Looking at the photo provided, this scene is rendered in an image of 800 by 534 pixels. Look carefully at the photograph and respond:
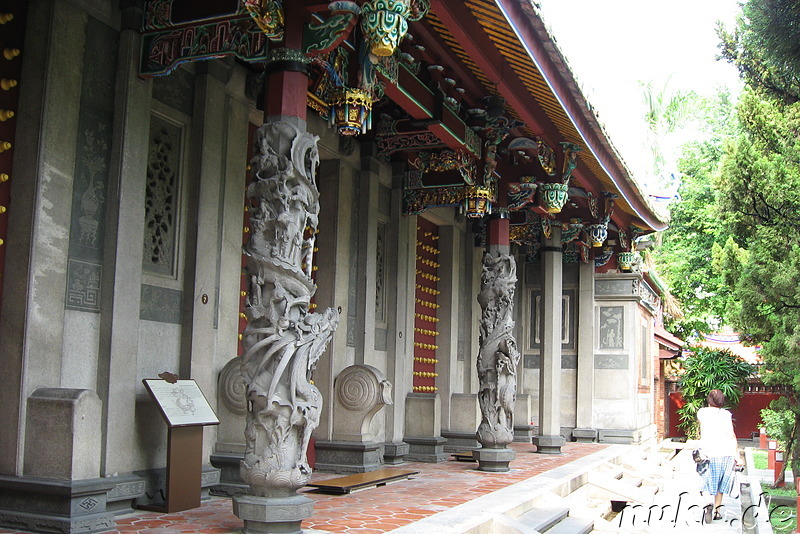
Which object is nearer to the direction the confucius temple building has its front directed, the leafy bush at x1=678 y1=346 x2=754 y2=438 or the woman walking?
the woman walking

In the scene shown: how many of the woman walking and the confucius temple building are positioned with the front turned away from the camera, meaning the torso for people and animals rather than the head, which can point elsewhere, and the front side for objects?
1

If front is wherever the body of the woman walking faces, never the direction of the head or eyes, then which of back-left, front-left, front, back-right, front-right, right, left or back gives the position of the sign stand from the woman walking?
back-left

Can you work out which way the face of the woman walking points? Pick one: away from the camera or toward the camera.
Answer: away from the camera

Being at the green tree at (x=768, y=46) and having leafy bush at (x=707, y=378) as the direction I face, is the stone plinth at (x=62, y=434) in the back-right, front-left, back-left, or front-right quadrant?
back-left

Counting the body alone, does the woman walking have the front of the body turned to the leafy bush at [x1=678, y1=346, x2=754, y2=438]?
yes

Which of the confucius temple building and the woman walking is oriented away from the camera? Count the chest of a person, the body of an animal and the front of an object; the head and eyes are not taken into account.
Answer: the woman walking

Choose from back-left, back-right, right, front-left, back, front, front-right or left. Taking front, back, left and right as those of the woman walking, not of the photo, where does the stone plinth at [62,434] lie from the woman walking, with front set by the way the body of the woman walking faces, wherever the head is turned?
back-left

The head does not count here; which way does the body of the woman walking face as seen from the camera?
away from the camera

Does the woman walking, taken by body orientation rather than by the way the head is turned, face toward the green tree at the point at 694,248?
yes

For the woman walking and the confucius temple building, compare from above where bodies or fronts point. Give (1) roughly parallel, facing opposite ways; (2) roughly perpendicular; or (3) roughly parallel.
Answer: roughly perpendicular

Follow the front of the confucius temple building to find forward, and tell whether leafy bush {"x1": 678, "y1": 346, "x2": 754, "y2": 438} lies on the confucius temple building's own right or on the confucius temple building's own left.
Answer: on the confucius temple building's own left

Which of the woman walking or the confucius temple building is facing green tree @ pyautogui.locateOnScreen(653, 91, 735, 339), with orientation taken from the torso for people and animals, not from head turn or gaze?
the woman walking
